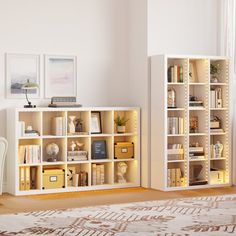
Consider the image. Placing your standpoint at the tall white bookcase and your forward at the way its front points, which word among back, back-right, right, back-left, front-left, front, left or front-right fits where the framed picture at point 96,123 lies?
back-right

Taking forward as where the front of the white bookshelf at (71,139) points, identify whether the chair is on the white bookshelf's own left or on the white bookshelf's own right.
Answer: on the white bookshelf's own right

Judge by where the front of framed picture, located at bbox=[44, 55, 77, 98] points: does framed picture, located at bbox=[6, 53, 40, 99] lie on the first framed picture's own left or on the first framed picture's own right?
on the first framed picture's own right

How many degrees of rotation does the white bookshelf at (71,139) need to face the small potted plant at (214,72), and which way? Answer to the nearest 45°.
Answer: approximately 45° to its left
